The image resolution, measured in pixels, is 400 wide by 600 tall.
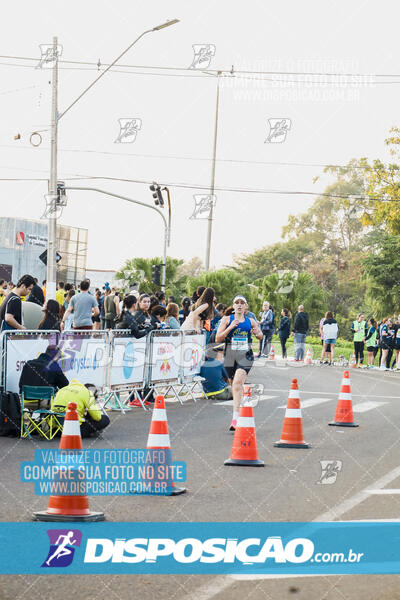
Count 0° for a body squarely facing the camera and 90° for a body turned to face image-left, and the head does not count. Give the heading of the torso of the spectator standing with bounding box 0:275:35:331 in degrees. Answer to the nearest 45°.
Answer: approximately 270°

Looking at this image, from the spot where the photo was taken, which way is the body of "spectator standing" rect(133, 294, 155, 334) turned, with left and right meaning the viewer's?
facing the viewer and to the right of the viewer

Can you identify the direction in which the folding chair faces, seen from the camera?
facing away from the viewer and to the right of the viewer

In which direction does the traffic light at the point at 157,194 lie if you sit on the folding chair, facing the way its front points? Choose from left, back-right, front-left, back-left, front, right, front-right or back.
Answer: front-left

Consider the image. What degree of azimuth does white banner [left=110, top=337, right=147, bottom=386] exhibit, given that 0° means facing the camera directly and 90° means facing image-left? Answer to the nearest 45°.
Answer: approximately 0°

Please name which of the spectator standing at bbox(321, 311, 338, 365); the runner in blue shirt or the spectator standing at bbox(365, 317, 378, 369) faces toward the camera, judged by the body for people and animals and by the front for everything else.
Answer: the runner in blue shirt

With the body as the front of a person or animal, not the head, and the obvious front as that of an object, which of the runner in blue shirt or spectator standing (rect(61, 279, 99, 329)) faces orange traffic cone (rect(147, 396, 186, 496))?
the runner in blue shirt

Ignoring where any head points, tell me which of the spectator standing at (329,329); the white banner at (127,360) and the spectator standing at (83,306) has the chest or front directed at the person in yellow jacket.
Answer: the white banner

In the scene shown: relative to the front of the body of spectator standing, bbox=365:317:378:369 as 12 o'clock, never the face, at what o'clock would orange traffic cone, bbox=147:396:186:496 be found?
The orange traffic cone is roughly at 9 o'clock from the spectator standing.

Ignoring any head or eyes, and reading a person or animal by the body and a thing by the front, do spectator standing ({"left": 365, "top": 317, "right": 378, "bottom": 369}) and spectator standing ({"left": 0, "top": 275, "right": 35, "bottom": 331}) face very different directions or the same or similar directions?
very different directions

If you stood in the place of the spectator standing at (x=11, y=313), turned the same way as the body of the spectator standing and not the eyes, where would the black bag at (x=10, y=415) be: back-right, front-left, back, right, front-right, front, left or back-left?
right

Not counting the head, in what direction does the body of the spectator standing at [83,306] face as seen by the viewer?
away from the camera

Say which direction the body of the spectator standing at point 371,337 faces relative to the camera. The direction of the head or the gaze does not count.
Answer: to the viewer's left

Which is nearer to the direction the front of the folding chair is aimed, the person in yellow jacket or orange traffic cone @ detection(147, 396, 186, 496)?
the person in yellow jacket

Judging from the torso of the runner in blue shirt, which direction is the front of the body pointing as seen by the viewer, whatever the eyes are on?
toward the camera
